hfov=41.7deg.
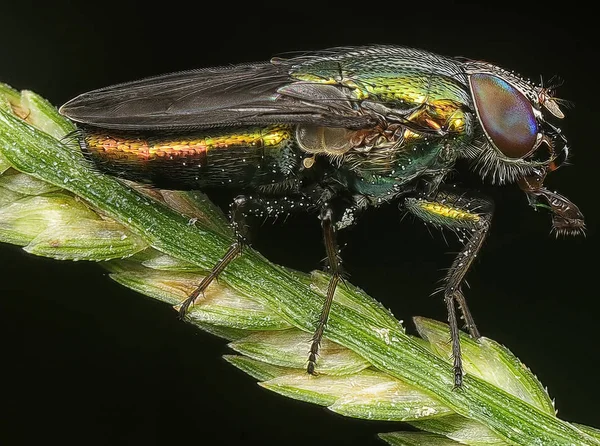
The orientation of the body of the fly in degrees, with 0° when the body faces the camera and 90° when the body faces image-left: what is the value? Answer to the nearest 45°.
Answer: approximately 270°
